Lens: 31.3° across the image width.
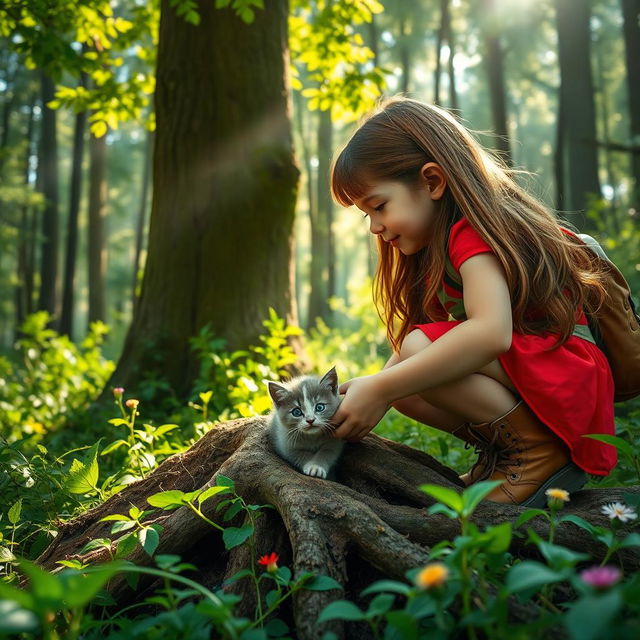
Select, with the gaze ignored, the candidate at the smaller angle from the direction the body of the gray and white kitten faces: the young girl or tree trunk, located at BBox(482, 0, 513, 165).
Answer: the young girl

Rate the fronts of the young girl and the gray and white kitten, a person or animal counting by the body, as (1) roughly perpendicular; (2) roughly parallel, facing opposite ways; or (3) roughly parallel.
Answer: roughly perpendicular

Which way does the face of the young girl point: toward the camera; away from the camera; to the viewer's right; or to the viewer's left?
to the viewer's left

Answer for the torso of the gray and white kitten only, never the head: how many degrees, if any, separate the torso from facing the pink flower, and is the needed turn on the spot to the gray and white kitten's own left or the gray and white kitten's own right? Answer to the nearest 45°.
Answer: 0° — it already faces it

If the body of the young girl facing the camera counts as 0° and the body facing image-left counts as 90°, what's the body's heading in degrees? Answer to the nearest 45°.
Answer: approximately 90°

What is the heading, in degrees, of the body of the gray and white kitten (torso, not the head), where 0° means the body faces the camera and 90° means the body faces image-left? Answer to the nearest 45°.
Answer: approximately 0°

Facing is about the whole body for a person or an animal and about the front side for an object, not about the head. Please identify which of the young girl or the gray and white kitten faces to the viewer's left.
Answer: the young girl

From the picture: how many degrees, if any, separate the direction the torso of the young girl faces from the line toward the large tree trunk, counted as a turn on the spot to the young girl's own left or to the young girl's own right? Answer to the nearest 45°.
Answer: approximately 45° to the young girl's own right

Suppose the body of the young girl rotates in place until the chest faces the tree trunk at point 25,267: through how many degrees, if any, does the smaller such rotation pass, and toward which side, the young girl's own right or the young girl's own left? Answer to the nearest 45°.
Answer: approximately 45° to the young girl's own right

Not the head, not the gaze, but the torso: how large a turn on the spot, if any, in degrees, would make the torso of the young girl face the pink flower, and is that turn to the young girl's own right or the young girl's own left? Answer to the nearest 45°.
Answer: approximately 90° to the young girl's own left

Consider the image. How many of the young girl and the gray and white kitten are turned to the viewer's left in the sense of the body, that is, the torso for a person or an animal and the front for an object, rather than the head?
1
